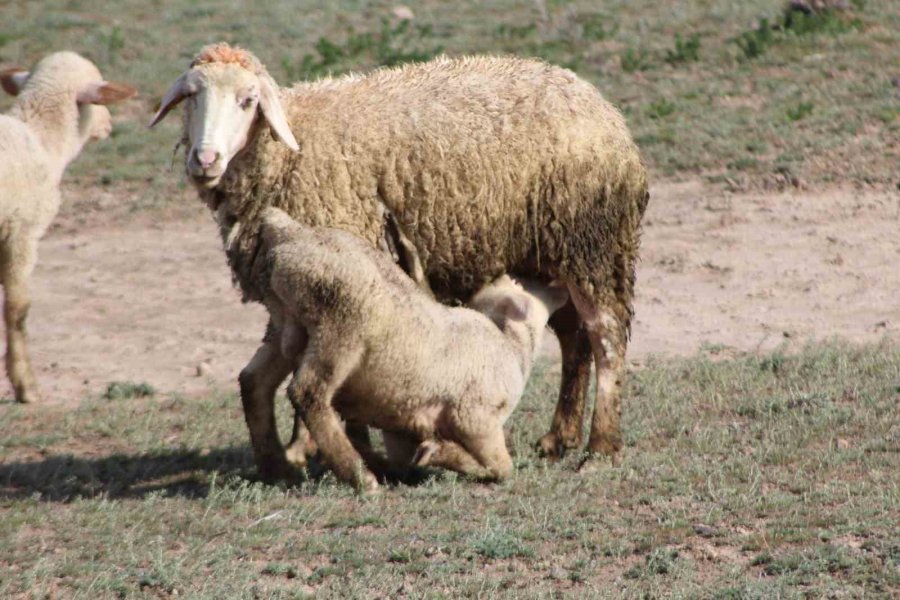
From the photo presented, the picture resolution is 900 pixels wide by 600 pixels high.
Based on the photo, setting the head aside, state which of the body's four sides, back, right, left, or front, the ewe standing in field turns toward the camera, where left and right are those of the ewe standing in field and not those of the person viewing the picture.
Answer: left

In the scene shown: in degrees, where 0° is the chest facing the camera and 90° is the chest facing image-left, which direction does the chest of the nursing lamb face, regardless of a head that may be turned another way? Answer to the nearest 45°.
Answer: approximately 270°

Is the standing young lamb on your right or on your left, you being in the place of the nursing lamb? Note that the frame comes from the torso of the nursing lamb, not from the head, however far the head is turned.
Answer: on your left

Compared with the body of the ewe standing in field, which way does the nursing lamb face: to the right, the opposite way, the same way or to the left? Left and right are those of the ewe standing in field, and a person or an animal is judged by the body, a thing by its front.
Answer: the opposite way
